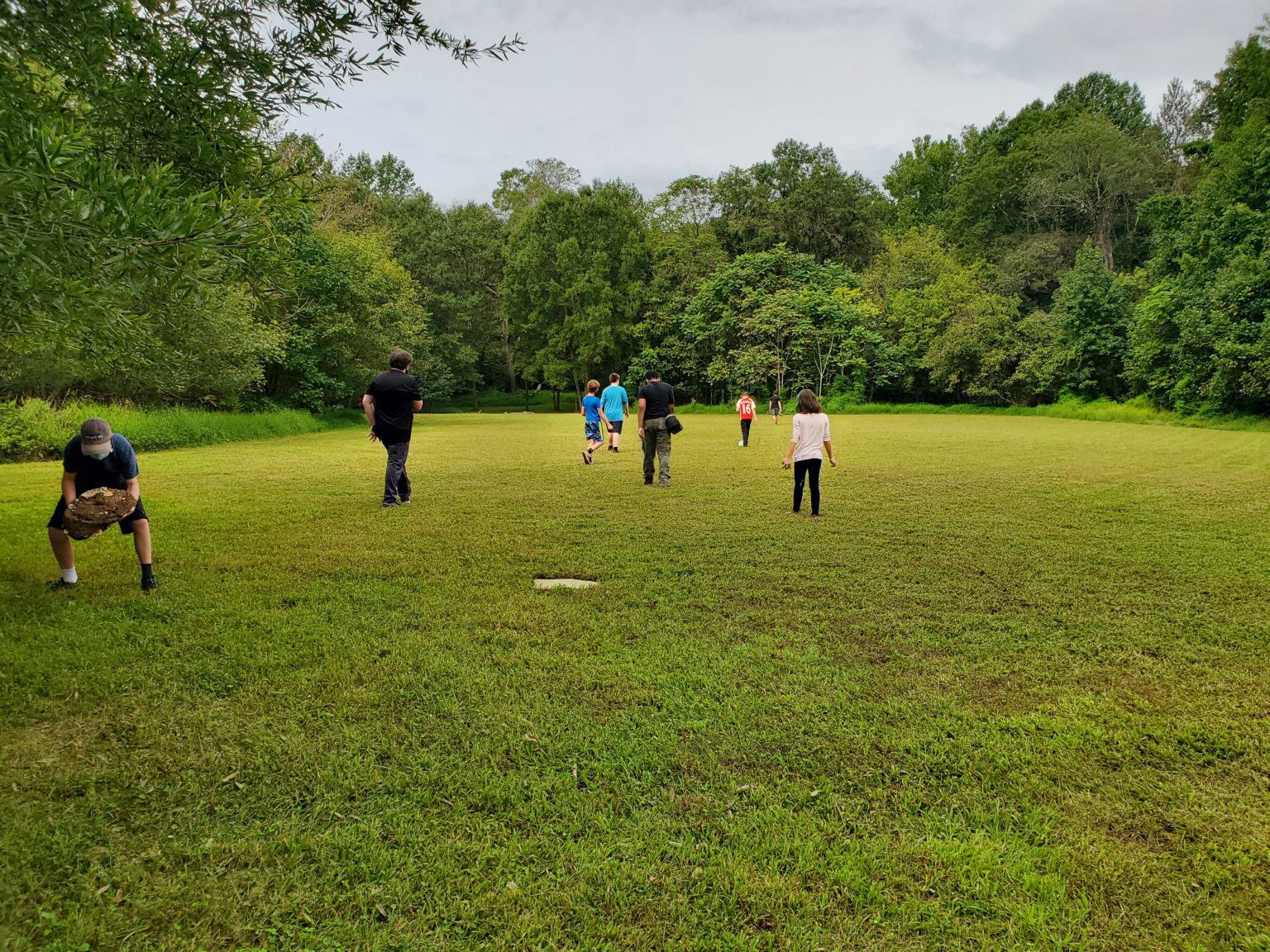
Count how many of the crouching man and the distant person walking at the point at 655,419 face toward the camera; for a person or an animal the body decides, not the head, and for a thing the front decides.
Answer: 1

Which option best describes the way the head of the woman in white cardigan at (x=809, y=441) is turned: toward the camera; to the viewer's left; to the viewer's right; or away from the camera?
away from the camera

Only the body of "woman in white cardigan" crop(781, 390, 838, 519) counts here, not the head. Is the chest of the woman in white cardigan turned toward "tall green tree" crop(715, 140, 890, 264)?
yes

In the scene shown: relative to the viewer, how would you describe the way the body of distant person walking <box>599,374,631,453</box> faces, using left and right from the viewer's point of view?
facing away from the viewer

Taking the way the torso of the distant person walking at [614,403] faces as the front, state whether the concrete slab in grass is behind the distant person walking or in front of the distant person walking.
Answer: behind

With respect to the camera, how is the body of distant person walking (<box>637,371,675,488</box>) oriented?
away from the camera

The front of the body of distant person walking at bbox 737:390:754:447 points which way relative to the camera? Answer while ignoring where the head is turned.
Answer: away from the camera

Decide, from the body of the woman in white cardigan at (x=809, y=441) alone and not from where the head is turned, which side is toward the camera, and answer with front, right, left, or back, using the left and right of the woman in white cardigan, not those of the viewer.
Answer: back
